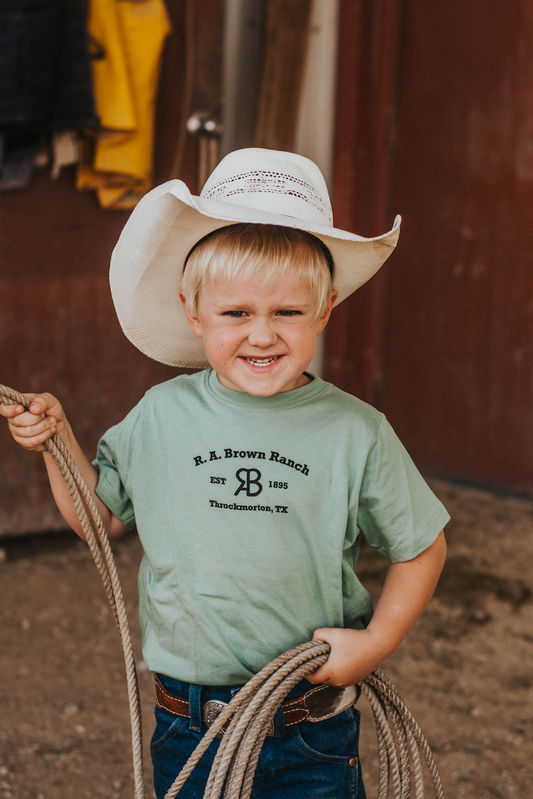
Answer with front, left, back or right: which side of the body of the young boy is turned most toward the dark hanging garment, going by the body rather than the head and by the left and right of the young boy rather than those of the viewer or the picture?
back

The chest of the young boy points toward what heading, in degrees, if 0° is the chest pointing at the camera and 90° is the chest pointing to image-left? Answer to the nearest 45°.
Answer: approximately 0°
